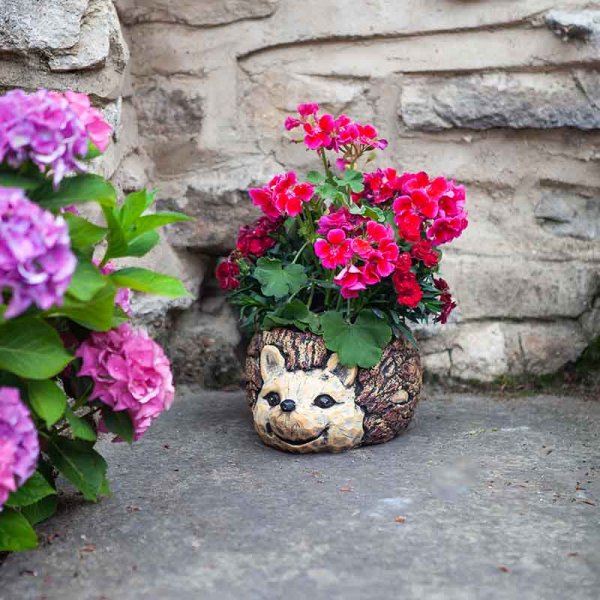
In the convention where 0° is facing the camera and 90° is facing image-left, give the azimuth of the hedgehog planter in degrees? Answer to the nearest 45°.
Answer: approximately 45°
